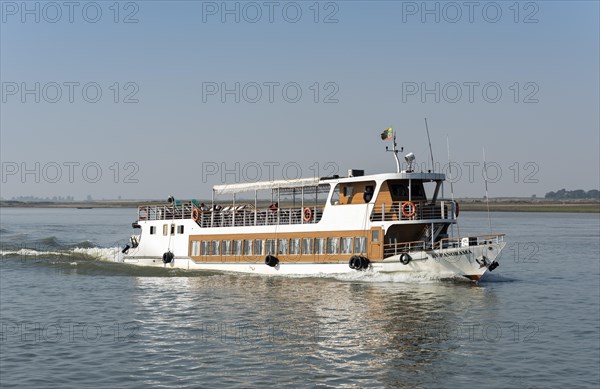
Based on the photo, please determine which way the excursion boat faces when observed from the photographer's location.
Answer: facing the viewer and to the right of the viewer
